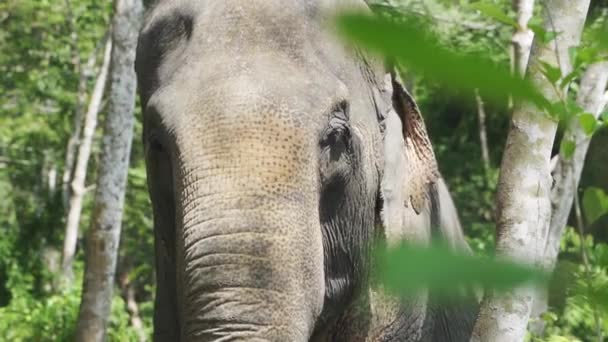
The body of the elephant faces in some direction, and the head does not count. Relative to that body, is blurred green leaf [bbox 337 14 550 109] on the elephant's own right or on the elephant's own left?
on the elephant's own left

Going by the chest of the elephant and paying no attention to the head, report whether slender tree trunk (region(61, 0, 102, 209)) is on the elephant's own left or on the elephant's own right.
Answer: on the elephant's own right

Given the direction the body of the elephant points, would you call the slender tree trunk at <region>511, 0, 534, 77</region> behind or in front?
behind

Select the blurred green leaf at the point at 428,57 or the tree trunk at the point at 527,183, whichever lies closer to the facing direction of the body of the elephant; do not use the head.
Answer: the blurred green leaf

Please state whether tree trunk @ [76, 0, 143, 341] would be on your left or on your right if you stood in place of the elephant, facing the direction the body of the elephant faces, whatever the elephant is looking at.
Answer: on your right

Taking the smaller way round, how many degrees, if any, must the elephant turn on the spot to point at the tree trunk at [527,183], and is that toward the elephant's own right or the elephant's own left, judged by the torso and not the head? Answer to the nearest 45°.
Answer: approximately 135° to the elephant's own left

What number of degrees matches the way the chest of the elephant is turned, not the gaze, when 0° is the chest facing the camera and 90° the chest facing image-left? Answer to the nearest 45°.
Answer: approximately 45°

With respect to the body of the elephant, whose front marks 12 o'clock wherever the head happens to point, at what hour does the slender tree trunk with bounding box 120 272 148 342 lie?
The slender tree trunk is roughly at 4 o'clock from the elephant.

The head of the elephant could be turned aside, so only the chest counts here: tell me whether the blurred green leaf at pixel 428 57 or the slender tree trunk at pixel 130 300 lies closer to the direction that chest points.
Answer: the blurred green leaf
